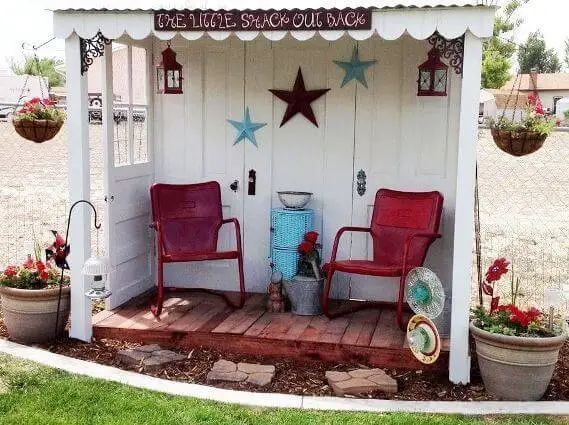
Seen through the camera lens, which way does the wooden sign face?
facing the viewer

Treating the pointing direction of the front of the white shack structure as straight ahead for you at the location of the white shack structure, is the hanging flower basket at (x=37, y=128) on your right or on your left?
on your right

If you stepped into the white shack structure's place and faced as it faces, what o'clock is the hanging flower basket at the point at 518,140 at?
The hanging flower basket is roughly at 10 o'clock from the white shack structure.

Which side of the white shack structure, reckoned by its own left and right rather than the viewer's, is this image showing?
front

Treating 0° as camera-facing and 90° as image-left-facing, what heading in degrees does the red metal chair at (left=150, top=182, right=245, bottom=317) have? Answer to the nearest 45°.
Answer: approximately 315°

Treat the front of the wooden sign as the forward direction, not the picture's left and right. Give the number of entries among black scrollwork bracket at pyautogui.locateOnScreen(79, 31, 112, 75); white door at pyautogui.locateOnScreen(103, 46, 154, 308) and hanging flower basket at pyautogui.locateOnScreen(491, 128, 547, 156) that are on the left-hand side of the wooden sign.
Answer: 1

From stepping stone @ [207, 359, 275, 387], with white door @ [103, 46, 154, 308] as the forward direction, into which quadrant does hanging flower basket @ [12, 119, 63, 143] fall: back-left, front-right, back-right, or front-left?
front-left

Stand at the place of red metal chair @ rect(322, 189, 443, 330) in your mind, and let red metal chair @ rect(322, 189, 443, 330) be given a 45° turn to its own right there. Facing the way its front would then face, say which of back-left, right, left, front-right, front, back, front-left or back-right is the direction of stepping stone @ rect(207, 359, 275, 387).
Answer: front-left

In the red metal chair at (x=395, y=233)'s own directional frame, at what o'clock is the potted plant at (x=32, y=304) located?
The potted plant is roughly at 1 o'clock from the red metal chair.

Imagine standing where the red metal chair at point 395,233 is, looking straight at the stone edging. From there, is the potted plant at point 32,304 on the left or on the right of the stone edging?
right

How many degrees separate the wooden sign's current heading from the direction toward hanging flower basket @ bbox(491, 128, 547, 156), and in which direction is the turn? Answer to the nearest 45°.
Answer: approximately 90° to its left

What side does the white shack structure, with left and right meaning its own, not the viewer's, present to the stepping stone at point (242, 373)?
front

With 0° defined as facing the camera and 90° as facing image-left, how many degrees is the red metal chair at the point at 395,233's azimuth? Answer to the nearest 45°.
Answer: approximately 45°

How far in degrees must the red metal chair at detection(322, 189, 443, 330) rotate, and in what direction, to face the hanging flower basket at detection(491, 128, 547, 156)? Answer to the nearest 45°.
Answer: approximately 90° to its left

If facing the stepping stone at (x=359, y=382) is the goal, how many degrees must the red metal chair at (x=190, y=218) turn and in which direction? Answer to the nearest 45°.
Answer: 0° — it already faces it
